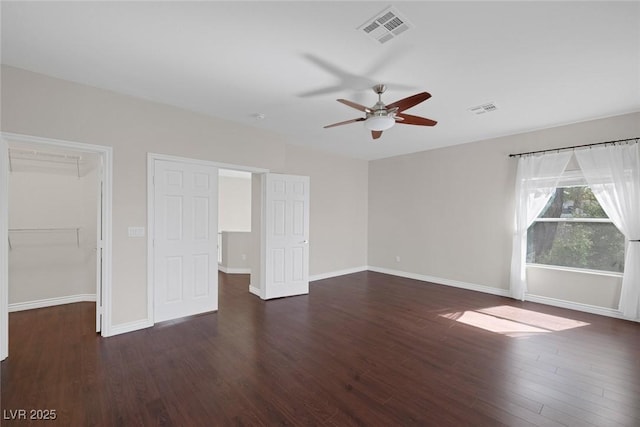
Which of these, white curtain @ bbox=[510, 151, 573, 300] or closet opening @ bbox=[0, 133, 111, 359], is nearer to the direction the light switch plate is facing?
the white curtain

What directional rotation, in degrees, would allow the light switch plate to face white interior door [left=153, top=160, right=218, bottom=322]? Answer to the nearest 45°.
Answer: approximately 90° to its left

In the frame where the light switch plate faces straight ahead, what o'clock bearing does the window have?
The window is roughly at 10 o'clock from the light switch plate.

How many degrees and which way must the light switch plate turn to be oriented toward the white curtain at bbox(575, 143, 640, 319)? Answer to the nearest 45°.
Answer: approximately 45° to its left

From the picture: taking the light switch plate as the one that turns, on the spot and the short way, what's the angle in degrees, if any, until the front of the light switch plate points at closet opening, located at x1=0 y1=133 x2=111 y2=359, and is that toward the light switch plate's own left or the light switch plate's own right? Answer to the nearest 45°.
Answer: approximately 135° to the light switch plate's own right

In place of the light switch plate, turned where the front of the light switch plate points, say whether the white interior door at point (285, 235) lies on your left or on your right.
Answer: on your left

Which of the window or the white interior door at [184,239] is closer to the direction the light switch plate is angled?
the window

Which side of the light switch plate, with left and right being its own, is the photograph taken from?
front

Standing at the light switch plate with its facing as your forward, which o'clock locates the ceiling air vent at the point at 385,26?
The ceiling air vent is roughly at 11 o'clock from the light switch plate.
